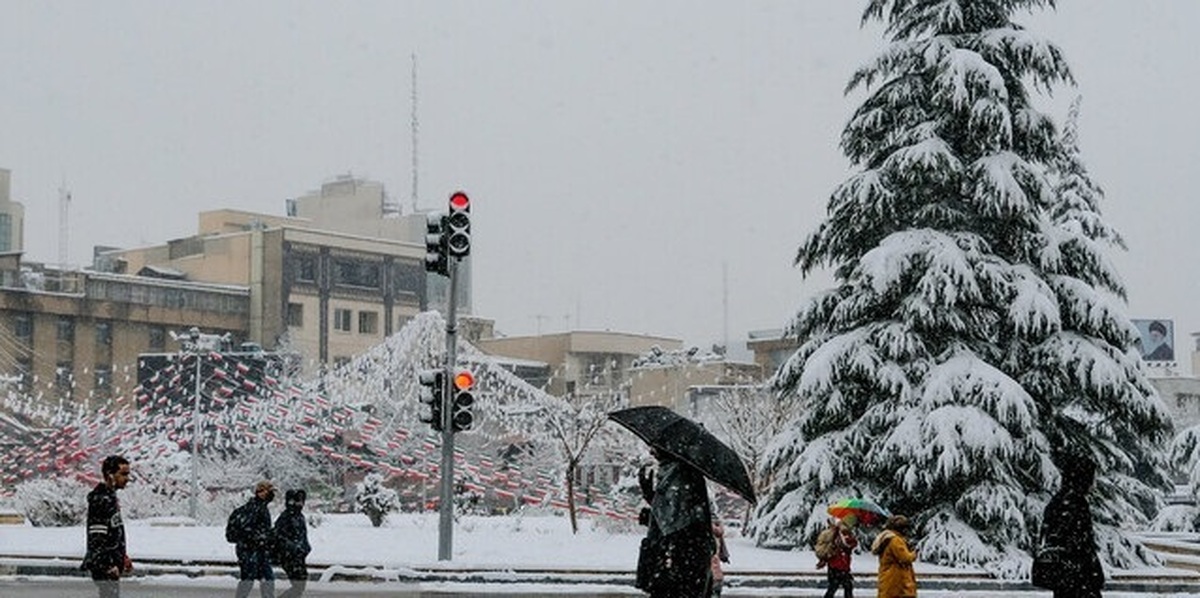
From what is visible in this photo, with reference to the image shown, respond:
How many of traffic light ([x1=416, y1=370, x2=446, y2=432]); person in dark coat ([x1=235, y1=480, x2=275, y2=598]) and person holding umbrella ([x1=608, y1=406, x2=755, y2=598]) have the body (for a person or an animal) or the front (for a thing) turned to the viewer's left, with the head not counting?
2

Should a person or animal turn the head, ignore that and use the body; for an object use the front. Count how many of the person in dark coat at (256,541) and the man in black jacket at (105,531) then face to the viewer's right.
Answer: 2

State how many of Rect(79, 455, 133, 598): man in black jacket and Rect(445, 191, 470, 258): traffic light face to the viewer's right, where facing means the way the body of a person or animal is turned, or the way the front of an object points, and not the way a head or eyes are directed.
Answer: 1

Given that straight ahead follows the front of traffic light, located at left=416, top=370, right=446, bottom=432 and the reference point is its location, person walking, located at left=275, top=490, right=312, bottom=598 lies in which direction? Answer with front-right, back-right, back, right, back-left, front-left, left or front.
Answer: left

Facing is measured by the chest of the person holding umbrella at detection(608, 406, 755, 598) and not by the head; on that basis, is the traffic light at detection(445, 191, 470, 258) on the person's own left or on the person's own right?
on the person's own right

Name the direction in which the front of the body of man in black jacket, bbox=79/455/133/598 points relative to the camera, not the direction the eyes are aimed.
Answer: to the viewer's right

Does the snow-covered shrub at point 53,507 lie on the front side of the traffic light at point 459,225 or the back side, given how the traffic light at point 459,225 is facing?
on the back side

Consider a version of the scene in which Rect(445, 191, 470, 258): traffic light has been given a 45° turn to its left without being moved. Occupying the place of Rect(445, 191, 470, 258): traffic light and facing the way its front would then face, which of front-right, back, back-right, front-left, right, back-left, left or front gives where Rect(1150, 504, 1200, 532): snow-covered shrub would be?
left

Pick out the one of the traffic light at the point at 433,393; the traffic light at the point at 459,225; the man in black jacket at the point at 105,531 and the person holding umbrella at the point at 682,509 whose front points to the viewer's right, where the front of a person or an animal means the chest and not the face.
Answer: the man in black jacket

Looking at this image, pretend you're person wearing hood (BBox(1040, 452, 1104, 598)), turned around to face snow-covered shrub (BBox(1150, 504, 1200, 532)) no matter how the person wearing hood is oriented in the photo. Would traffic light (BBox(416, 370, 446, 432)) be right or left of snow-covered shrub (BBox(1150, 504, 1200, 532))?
left

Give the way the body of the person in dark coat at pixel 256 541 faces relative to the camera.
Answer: to the viewer's right

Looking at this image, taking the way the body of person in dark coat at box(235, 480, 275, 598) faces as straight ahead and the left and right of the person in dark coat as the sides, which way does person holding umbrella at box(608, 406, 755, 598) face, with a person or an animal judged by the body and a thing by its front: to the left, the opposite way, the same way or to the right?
the opposite way

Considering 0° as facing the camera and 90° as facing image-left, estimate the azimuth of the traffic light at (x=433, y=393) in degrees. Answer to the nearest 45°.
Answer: approximately 90°

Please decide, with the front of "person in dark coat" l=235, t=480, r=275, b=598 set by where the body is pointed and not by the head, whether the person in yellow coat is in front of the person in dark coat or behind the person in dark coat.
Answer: in front

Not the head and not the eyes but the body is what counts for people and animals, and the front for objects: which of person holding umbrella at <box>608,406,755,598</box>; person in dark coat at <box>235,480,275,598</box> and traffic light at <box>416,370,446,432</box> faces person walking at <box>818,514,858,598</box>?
the person in dark coat

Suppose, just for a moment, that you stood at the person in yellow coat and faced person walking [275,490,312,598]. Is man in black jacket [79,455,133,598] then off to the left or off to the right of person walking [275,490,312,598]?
left

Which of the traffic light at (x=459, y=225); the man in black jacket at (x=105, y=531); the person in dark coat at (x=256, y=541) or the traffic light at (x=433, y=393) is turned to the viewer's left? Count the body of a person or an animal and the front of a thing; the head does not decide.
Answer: the traffic light at (x=433, y=393)
